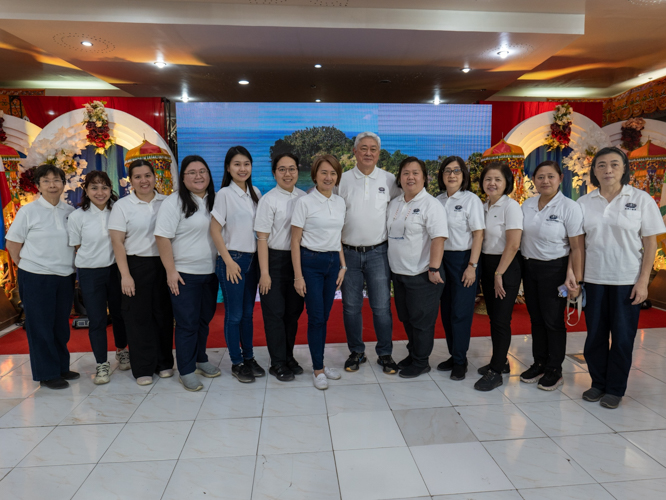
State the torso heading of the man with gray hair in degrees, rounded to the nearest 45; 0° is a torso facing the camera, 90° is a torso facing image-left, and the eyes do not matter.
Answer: approximately 0°

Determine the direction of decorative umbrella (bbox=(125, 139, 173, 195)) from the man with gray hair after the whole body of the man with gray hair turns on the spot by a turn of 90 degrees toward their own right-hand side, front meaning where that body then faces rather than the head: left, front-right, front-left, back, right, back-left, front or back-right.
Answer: front-right

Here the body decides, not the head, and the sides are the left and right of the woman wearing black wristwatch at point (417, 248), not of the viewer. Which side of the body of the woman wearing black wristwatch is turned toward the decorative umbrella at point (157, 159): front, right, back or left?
right

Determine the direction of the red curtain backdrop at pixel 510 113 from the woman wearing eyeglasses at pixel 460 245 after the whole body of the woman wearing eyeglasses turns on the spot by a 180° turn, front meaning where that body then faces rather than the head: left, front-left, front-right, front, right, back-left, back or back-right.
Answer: front-left

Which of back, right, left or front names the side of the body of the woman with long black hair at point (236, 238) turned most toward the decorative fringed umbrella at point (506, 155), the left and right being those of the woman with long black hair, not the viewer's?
left

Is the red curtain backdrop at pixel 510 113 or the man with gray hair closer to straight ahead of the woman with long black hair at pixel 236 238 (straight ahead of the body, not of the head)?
the man with gray hair

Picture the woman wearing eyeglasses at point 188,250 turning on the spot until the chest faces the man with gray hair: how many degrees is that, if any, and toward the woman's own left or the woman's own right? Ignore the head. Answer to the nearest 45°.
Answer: approximately 45° to the woman's own left

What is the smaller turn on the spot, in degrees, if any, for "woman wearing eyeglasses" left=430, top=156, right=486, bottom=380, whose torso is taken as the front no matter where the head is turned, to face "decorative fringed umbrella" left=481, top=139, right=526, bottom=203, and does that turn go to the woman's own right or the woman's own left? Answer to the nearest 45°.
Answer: approximately 135° to the woman's own right
